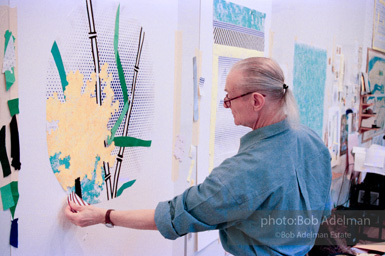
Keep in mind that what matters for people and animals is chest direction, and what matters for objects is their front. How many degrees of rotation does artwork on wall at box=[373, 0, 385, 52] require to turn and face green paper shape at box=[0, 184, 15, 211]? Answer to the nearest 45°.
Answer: approximately 45° to its right

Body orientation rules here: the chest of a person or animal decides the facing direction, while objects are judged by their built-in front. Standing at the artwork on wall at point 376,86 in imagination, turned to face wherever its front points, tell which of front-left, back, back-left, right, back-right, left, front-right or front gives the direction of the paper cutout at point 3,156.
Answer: front-right

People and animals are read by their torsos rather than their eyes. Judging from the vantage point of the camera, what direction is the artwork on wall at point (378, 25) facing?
facing the viewer and to the right of the viewer

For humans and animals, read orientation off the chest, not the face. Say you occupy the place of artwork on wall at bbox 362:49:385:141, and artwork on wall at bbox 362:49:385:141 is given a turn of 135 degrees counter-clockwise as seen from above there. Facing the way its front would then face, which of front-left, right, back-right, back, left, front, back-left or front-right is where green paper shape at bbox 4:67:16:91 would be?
back

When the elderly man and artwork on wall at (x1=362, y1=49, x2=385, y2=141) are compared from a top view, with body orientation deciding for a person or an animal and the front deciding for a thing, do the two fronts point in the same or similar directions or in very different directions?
very different directions

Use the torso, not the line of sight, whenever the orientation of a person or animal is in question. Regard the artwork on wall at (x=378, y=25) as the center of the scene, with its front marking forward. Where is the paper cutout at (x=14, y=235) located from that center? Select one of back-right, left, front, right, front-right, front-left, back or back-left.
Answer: front-right

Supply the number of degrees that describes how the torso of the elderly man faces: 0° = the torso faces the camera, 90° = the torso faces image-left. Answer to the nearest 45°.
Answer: approximately 135°

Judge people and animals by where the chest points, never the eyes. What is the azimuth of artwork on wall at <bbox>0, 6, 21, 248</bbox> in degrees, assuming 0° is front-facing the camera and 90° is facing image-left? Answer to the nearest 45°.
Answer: approximately 315°

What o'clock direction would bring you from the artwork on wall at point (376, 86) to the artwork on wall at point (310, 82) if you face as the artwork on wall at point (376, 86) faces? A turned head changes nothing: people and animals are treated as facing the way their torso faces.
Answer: the artwork on wall at point (310, 82) is roughly at 2 o'clock from the artwork on wall at point (376, 86).

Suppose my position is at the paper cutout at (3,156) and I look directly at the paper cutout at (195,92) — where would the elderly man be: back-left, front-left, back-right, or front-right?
front-right

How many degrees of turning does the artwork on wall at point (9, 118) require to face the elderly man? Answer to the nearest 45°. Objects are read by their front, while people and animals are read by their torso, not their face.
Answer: approximately 45° to its left

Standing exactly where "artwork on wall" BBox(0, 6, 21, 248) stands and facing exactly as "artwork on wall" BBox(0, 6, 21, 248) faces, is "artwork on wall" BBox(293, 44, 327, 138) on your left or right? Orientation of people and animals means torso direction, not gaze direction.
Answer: on your left

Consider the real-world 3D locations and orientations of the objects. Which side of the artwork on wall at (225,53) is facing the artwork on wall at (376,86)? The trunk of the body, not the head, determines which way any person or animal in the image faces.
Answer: left
